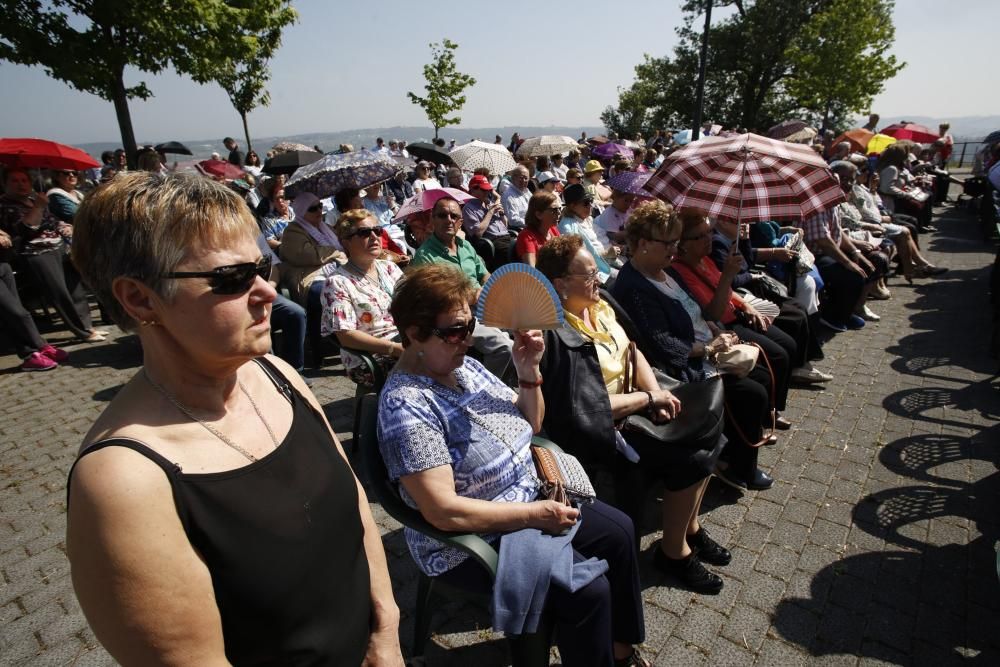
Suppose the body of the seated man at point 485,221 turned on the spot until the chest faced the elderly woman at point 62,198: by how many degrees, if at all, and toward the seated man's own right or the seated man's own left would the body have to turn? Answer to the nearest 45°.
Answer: approximately 135° to the seated man's own right

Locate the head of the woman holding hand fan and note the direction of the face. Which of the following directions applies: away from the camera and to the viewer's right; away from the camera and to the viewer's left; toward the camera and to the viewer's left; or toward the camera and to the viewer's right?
toward the camera and to the viewer's right

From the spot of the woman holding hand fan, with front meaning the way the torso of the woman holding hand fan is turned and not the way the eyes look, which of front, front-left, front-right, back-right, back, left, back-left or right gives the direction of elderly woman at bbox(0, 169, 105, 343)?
back

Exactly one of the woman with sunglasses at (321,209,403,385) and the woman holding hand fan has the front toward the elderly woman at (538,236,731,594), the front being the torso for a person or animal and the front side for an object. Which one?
the woman with sunglasses

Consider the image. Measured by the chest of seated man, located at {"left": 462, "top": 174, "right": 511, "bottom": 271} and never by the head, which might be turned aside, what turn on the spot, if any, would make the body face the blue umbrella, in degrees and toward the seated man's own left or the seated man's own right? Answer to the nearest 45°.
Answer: approximately 90° to the seated man's own right

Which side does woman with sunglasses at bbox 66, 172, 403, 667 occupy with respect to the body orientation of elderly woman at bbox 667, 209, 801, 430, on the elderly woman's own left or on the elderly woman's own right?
on the elderly woman's own right

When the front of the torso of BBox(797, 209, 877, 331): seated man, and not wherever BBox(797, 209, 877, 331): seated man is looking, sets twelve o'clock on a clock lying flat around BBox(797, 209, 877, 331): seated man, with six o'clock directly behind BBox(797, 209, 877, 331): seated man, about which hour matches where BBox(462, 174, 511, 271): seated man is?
BBox(462, 174, 511, 271): seated man is roughly at 4 o'clock from BBox(797, 209, 877, 331): seated man.

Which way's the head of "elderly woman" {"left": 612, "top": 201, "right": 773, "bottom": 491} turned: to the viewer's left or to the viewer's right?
to the viewer's right
